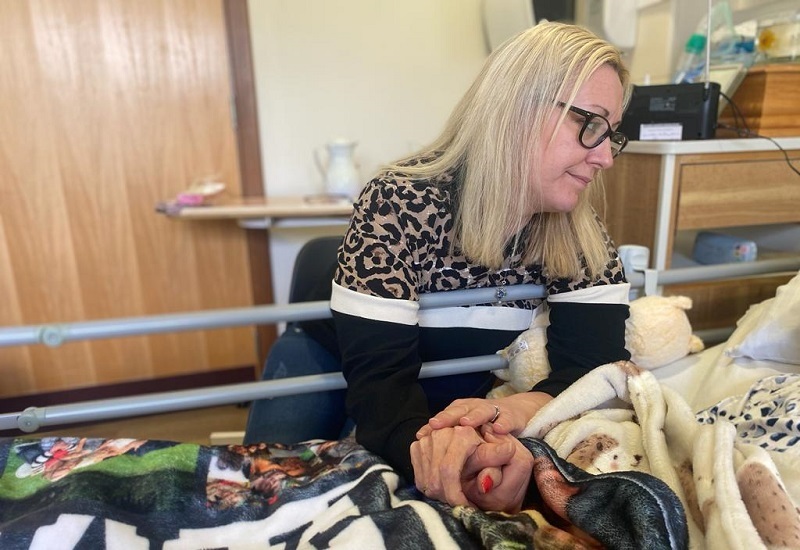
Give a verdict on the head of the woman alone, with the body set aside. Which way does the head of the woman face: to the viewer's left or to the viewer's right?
to the viewer's right

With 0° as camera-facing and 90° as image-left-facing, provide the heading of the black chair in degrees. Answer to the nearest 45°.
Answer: approximately 315°

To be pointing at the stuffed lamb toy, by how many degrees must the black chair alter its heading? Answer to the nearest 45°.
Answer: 0° — it already faces it

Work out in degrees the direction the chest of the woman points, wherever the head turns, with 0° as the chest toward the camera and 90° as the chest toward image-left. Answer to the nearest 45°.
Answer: approximately 315°

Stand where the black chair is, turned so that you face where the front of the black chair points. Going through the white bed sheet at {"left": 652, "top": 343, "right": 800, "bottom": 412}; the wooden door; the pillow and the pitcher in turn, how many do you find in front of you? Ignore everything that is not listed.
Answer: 2

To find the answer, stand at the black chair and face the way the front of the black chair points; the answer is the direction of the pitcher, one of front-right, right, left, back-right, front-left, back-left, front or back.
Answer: back-left

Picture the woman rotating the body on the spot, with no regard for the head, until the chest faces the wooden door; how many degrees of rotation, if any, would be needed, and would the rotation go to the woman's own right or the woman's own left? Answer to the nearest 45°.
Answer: approximately 180°
